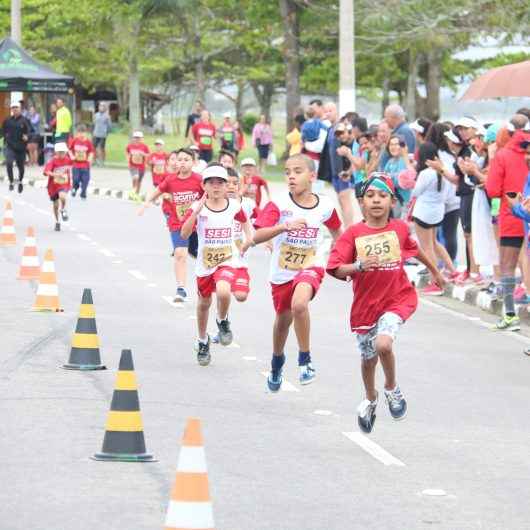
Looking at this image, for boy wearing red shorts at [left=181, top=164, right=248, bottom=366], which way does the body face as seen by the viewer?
toward the camera

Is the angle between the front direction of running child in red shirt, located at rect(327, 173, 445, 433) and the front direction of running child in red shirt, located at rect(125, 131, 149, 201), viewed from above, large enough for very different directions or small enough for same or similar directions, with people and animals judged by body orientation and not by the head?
same or similar directions

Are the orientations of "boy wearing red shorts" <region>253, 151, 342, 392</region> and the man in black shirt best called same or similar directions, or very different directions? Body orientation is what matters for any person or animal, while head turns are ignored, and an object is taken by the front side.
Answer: same or similar directions

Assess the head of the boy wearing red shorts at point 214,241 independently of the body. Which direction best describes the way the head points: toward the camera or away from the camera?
toward the camera

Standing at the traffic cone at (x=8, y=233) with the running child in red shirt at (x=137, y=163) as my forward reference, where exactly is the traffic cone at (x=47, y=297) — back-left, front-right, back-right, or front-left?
back-right

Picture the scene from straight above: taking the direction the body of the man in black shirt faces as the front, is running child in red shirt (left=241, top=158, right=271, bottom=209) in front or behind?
in front

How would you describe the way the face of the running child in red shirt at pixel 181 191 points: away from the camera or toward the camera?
toward the camera

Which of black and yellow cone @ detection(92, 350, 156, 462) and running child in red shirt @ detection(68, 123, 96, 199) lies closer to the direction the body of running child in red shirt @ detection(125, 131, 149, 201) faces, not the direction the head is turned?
the black and yellow cone

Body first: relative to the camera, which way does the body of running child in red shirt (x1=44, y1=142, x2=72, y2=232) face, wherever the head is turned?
toward the camera

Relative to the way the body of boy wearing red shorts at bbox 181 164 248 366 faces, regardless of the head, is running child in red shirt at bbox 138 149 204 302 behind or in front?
behind

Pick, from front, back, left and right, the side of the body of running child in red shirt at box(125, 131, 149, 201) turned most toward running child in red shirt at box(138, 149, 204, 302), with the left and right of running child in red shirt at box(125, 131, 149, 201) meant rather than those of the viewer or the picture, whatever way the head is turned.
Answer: front

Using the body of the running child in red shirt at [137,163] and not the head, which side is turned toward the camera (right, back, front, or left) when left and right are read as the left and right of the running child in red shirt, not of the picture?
front
